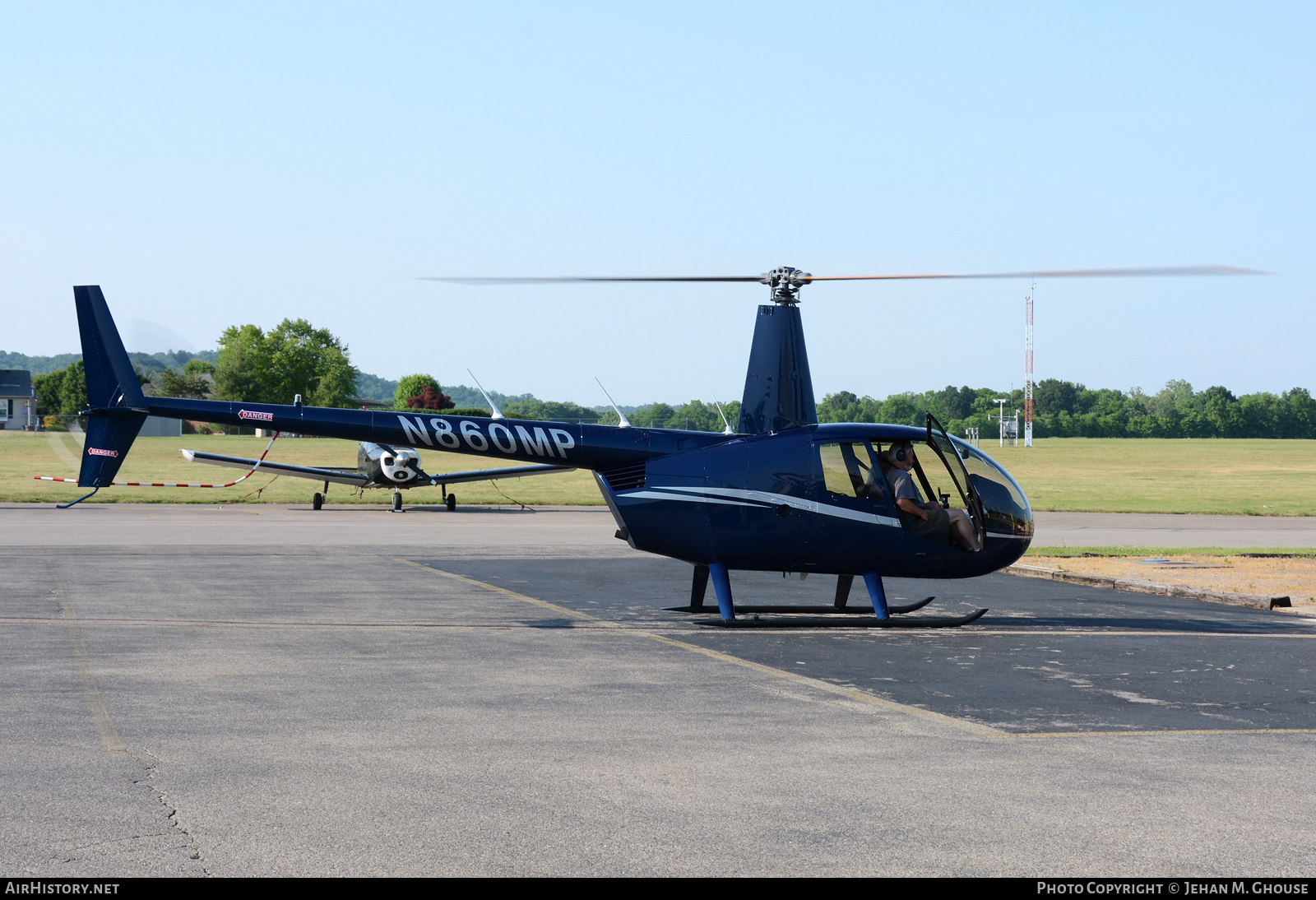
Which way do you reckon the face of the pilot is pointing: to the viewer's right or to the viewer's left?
to the viewer's right

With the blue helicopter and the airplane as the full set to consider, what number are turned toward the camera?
1

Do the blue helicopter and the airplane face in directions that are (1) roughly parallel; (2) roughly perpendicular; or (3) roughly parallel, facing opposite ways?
roughly perpendicular

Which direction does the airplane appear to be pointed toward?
toward the camera

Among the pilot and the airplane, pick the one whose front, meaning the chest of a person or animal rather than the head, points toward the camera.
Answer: the airplane

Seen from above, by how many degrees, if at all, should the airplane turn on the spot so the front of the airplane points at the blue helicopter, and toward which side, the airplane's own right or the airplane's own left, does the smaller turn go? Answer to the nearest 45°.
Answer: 0° — it already faces it

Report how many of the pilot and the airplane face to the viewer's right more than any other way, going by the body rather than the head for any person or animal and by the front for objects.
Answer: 1

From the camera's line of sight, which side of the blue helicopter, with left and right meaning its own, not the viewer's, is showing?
right

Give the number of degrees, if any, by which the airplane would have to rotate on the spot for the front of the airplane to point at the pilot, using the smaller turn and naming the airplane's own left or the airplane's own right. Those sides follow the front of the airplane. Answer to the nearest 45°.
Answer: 0° — it already faces them

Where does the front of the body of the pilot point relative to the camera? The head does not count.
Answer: to the viewer's right

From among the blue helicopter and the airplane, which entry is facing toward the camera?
the airplane

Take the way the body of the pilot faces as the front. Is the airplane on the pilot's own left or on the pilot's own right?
on the pilot's own left
